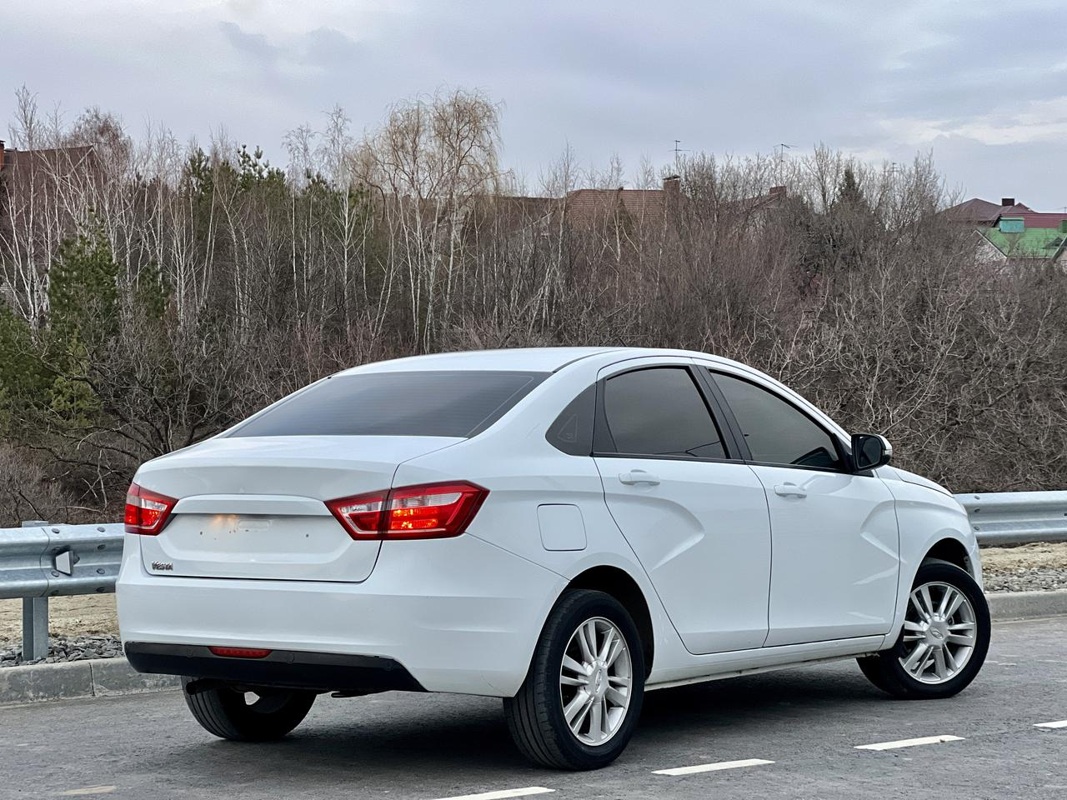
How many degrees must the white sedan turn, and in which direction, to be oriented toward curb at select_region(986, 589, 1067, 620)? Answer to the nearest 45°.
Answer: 0° — it already faces it

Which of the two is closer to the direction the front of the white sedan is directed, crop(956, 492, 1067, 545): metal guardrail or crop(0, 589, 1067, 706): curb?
the metal guardrail

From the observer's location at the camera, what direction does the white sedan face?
facing away from the viewer and to the right of the viewer

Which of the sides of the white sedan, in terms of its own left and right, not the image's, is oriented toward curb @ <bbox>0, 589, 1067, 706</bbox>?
left

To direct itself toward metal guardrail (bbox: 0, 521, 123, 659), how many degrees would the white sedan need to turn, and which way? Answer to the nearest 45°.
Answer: approximately 90° to its left
